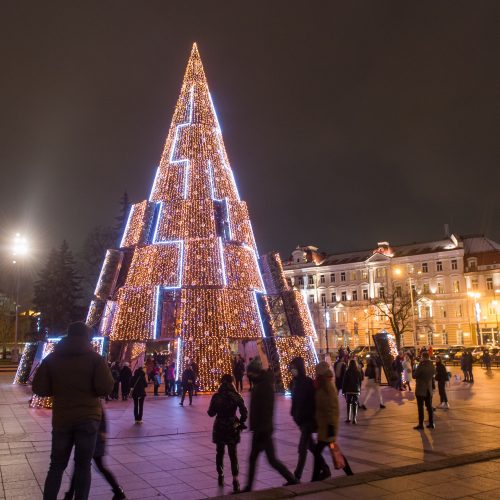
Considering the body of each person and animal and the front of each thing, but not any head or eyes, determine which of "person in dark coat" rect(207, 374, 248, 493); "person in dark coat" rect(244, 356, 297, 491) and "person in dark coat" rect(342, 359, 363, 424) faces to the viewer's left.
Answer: "person in dark coat" rect(244, 356, 297, 491)

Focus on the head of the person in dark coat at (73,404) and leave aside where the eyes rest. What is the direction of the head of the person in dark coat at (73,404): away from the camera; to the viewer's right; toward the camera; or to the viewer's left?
away from the camera

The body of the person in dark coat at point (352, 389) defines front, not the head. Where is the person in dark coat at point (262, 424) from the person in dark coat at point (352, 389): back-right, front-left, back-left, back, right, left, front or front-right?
back

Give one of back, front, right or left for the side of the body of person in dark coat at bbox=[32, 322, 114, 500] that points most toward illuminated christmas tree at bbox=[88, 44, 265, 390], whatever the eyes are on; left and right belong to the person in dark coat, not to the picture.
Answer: front

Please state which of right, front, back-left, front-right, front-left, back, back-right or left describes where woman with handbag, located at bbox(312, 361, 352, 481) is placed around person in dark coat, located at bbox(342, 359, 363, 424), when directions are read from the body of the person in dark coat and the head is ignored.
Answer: back

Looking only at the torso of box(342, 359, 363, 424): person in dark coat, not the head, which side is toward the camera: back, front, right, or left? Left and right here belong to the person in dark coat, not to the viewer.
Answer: back

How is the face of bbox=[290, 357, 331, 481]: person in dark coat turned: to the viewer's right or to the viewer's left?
to the viewer's left

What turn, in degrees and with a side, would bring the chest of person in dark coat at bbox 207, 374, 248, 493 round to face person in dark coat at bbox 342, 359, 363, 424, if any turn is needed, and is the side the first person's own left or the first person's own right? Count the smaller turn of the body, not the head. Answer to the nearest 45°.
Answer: approximately 45° to the first person's own right

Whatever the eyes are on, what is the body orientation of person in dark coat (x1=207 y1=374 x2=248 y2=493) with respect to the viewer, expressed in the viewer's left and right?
facing away from the viewer
